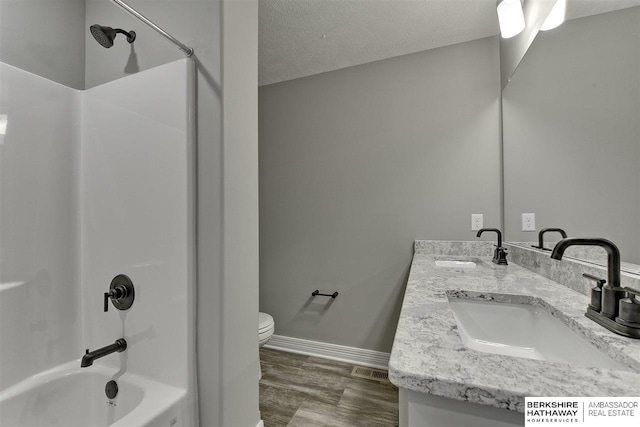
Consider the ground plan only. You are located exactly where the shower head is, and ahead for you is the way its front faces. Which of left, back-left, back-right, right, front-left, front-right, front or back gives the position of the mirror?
left

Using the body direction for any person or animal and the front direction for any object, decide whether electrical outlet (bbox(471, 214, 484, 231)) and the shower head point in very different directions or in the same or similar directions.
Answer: same or similar directions

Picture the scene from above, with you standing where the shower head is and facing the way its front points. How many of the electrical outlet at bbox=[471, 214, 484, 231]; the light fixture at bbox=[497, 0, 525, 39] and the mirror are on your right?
0

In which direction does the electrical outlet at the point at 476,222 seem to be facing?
toward the camera

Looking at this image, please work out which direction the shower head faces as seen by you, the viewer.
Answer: facing the viewer and to the left of the viewer

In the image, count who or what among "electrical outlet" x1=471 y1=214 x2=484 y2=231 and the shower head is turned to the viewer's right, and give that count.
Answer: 0

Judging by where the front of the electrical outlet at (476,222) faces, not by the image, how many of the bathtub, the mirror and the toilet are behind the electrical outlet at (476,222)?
0

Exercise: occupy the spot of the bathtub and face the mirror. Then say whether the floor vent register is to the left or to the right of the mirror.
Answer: left

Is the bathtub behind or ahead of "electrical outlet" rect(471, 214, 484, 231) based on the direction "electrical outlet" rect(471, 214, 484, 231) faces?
ahead

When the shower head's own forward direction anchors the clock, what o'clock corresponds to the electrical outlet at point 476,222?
The electrical outlet is roughly at 8 o'clock from the shower head.
